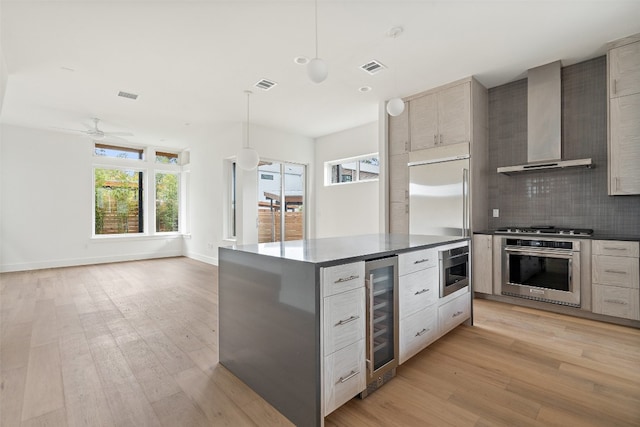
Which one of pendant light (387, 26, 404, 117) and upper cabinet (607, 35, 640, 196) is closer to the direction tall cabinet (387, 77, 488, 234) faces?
the pendant light

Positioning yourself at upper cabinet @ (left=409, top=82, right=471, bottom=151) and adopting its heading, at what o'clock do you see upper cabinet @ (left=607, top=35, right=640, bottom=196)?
upper cabinet @ (left=607, top=35, right=640, bottom=196) is roughly at 8 o'clock from upper cabinet @ (left=409, top=82, right=471, bottom=151).

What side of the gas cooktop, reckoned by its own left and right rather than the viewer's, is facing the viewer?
front

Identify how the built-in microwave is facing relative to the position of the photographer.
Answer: facing the viewer and to the right of the viewer

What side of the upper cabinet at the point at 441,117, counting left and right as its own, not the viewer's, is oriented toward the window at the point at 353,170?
right

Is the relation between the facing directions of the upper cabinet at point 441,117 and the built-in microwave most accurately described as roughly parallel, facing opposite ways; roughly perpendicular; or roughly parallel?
roughly perpendicular

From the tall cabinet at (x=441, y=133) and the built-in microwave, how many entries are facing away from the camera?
0

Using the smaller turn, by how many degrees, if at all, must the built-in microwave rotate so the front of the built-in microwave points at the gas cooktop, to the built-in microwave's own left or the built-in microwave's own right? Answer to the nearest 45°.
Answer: approximately 90° to the built-in microwave's own left

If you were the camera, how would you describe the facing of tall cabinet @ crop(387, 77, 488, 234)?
facing the viewer and to the left of the viewer

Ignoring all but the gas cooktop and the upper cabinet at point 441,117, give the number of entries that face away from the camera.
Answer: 0

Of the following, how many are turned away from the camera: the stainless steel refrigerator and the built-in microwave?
0
